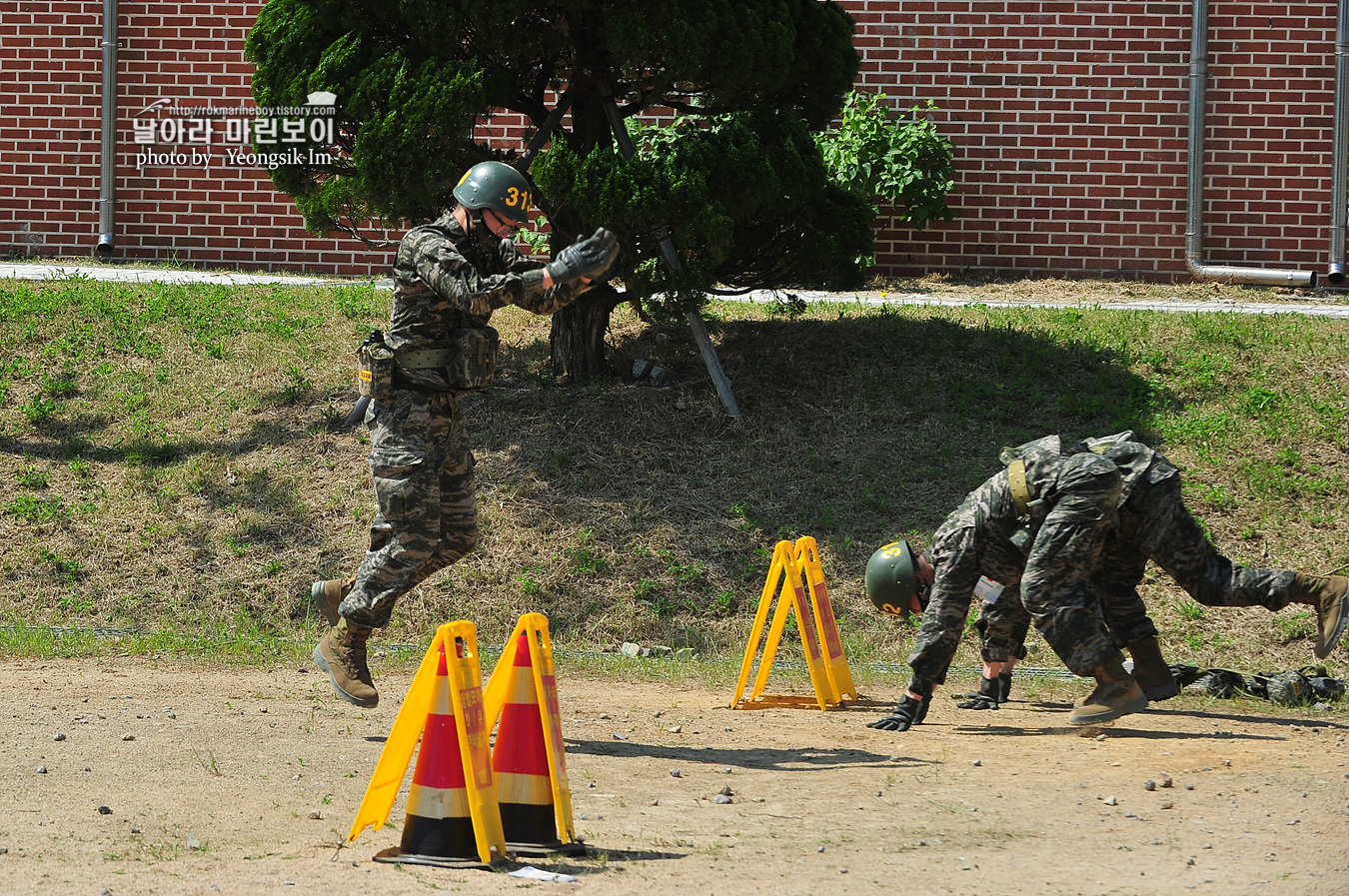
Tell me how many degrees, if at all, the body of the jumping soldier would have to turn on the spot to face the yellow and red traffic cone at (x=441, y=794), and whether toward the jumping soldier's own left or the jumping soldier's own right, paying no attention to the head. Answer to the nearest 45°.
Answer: approximately 90° to the jumping soldier's own right

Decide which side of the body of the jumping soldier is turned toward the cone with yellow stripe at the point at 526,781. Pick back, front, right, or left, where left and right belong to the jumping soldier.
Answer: right

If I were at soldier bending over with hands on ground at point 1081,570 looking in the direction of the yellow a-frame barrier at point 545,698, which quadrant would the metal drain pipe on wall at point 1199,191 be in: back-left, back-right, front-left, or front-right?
back-right

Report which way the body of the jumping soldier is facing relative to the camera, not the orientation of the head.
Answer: to the viewer's right

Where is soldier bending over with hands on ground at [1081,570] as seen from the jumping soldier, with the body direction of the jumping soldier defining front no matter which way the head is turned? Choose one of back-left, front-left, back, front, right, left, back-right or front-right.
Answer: front

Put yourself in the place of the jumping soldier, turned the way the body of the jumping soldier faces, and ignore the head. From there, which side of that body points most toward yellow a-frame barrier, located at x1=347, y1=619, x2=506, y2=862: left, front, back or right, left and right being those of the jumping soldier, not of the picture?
right

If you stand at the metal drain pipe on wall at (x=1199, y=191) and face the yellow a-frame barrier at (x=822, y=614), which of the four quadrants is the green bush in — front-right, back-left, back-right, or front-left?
front-right

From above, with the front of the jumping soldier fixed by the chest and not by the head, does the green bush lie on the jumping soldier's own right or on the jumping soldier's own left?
on the jumping soldier's own left

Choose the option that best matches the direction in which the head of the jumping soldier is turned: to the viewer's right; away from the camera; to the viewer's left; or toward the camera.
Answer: to the viewer's right

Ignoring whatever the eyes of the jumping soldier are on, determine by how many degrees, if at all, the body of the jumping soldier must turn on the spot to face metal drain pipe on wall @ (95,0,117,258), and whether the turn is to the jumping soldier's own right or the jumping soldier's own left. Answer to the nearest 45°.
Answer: approximately 90° to the jumping soldier's own left

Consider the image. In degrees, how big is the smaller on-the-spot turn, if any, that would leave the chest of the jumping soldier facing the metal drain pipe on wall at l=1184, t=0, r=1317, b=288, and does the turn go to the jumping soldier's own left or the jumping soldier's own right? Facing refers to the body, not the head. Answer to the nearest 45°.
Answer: approximately 45° to the jumping soldier's own left
